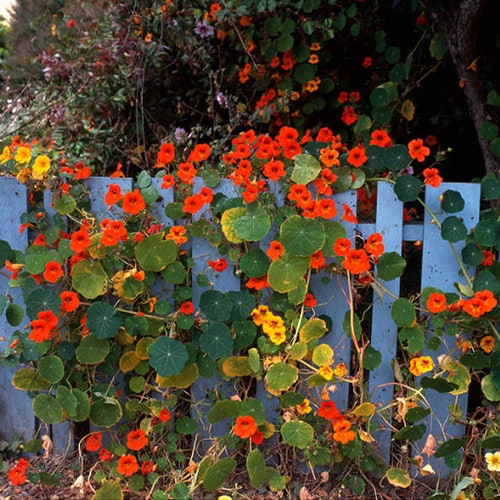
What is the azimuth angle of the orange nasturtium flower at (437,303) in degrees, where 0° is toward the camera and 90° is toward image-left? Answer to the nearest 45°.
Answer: approximately 0°

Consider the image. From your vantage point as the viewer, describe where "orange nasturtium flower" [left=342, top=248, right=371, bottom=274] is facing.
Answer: facing the viewer

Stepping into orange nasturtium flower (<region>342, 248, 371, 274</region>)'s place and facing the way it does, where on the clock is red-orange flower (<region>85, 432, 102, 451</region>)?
The red-orange flower is roughly at 3 o'clock from the orange nasturtium flower.

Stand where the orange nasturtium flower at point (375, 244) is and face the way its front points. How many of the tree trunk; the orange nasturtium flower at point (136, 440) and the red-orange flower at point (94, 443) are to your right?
2

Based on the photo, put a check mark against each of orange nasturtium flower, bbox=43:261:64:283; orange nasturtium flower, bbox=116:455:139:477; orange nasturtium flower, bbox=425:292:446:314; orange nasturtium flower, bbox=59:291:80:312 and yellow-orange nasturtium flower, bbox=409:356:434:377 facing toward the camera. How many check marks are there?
5

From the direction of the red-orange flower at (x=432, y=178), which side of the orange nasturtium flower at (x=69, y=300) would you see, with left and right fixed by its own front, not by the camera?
left

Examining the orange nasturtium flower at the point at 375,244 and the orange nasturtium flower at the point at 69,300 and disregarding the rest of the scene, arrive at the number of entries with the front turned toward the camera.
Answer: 2

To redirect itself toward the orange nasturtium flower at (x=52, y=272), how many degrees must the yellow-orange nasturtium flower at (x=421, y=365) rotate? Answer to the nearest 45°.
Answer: approximately 90° to its right

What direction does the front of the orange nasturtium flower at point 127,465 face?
toward the camera

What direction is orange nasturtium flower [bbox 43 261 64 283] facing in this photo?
toward the camera

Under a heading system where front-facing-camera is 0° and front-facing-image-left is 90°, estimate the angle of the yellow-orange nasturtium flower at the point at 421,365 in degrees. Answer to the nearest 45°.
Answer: approximately 0°

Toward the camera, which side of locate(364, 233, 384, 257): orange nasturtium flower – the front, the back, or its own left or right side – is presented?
front

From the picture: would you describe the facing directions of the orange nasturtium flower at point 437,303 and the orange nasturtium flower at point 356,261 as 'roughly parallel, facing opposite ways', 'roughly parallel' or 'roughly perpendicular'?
roughly parallel

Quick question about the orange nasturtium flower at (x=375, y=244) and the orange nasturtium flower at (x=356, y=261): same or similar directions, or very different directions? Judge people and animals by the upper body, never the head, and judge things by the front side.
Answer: same or similar directions
